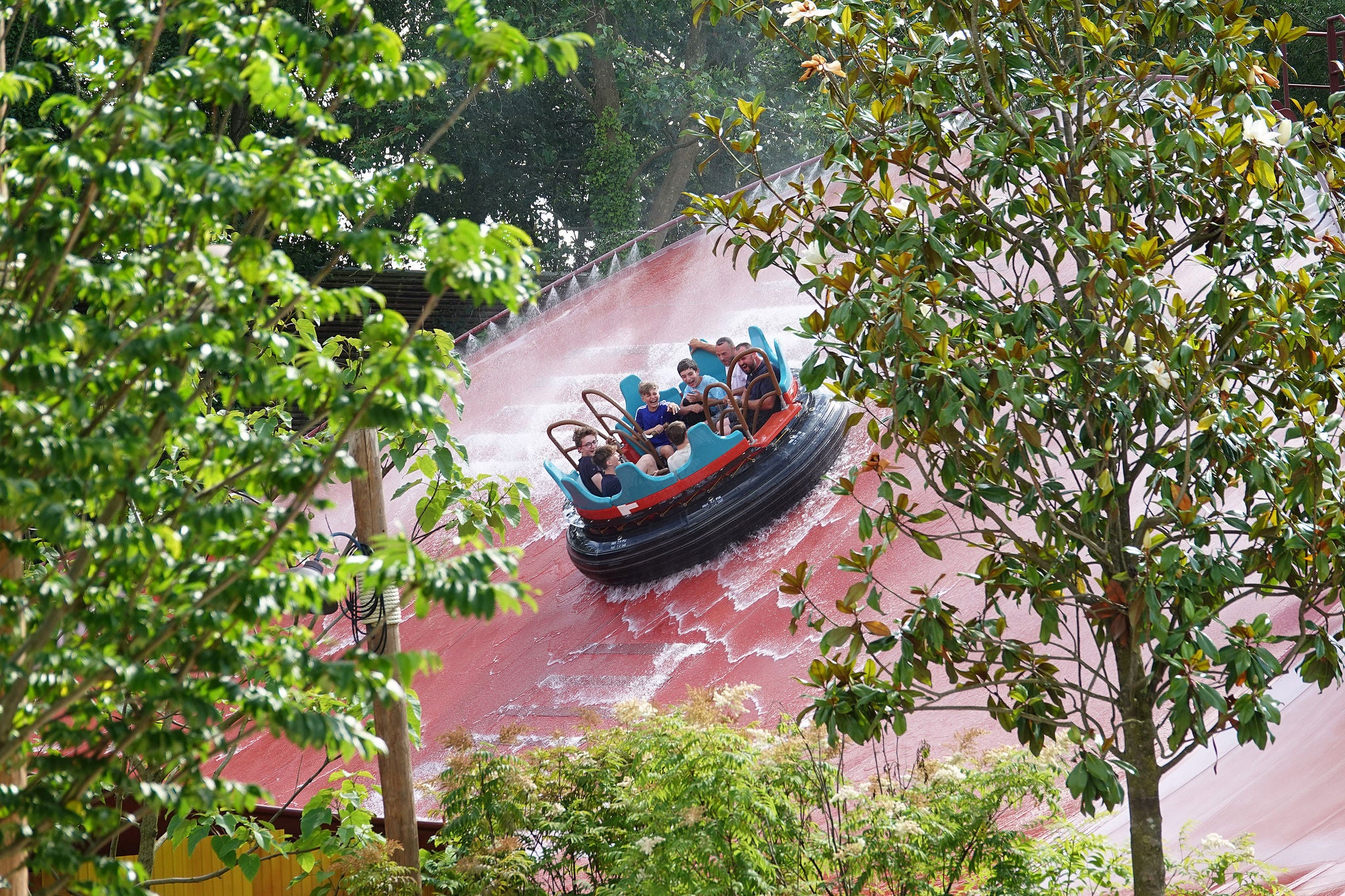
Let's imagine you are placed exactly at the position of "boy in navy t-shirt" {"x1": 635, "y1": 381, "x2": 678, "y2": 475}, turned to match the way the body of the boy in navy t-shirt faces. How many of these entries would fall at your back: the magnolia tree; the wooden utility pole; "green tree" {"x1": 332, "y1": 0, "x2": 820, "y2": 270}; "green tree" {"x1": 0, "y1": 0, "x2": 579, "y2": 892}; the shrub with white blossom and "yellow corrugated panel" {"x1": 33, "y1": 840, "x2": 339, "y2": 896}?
1

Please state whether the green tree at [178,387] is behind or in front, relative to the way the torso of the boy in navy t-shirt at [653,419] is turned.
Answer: in front

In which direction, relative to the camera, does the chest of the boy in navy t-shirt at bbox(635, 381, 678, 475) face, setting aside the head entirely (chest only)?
toward the camera

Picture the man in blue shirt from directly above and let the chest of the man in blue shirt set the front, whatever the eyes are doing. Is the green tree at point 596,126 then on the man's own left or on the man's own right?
on the man's own right

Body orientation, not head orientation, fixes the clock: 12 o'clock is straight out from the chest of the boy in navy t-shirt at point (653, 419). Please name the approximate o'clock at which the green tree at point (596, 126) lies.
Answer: The green tree is roughly at 6 o'clock from the boy in navy t-shirt.

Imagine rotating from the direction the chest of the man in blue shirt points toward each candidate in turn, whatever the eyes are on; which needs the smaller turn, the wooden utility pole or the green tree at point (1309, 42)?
the wooden utility pole

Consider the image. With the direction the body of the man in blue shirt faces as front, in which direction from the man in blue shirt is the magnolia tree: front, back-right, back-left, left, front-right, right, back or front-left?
left
